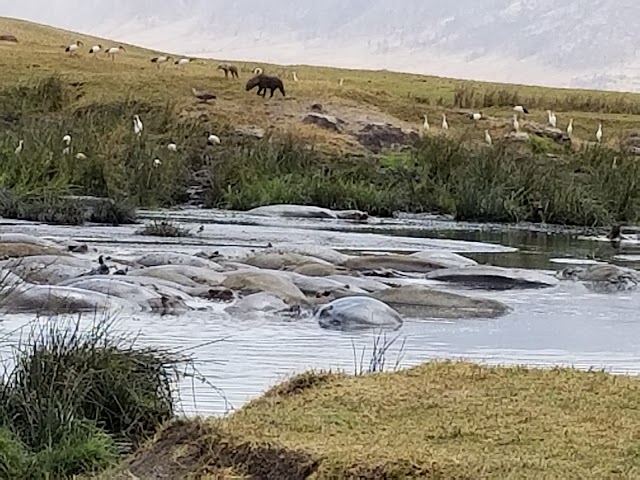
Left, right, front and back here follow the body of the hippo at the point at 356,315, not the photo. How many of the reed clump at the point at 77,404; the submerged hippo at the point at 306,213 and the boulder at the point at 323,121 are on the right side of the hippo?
2

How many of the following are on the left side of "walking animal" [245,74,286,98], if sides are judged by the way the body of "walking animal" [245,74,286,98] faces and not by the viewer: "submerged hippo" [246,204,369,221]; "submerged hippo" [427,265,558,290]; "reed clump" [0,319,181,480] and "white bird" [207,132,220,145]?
4

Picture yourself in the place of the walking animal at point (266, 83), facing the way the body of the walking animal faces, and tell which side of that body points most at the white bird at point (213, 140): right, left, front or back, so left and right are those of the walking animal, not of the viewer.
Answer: left

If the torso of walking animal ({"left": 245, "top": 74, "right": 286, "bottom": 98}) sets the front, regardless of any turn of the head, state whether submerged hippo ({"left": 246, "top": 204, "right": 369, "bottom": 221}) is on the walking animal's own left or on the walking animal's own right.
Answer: on the walking animal's own left

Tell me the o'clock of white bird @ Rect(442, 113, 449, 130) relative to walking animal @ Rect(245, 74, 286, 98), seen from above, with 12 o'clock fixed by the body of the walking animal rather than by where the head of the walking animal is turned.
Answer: The white bird is roughly at 6 o'clock from the walking animal.

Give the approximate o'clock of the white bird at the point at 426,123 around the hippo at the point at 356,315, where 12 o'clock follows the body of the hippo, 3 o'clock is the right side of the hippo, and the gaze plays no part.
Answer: The white bird is roughly at 3 o'clock from the hippo.

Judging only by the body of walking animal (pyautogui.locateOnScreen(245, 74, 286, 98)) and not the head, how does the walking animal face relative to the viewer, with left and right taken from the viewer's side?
facing to the left of the viewer

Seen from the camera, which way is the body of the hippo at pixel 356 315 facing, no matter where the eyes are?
to the viewer's left

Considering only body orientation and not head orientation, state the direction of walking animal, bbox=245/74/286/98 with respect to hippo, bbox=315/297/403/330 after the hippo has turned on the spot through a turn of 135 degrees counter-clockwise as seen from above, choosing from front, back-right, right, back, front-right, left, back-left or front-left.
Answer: back-left

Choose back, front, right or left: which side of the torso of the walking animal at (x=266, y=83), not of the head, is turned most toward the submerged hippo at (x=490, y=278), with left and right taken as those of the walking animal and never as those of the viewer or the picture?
left

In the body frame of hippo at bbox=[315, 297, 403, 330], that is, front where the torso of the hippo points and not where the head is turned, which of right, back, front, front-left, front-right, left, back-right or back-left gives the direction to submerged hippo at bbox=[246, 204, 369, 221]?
right
